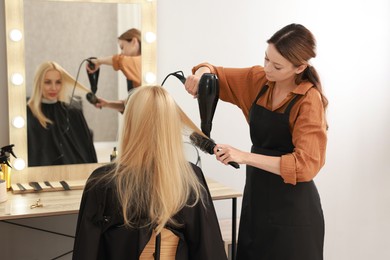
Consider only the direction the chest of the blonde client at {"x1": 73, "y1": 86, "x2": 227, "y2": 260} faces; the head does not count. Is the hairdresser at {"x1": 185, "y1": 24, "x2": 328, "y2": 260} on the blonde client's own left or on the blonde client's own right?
on the blonde client's own right

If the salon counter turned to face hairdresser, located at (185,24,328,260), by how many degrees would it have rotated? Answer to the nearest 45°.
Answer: approximately 90° to its left

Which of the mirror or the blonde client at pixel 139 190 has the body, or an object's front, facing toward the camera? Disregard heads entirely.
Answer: the mirror

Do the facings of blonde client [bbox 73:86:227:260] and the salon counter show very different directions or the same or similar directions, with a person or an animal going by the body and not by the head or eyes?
very different directions

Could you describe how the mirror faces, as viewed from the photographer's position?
facing the viewer

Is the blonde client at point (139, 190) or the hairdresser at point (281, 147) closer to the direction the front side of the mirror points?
the blonde client

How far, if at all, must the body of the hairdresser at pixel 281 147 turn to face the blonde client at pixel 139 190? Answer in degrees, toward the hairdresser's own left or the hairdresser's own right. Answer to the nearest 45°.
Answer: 0° — they already face them

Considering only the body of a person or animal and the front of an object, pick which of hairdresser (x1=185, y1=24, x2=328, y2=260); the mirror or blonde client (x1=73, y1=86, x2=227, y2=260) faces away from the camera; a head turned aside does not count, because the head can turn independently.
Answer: the blonde client

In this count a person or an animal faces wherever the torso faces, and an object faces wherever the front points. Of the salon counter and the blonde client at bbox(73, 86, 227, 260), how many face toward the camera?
1

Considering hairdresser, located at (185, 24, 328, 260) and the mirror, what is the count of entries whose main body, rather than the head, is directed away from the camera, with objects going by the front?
0

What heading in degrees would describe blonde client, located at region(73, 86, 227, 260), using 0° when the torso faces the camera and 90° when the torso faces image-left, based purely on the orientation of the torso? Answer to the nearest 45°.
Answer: approximately 180°

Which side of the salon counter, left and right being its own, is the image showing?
front

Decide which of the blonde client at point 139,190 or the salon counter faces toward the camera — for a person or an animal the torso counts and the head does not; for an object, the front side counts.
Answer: the salon counter

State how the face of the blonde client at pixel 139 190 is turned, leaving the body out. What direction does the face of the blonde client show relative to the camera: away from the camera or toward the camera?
away from the camera

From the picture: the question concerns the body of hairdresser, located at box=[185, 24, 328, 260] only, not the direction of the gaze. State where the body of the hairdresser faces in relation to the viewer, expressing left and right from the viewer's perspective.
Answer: facing the viewer and to the left of the viewer
